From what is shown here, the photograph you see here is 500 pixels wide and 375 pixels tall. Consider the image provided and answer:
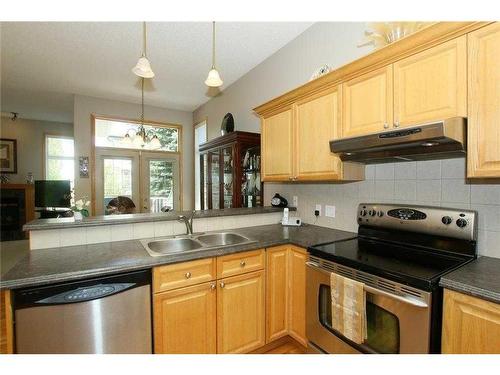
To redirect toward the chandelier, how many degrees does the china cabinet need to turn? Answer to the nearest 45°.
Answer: approximately 45° to its right

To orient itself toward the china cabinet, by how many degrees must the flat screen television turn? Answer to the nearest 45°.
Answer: approximately 45° to its left

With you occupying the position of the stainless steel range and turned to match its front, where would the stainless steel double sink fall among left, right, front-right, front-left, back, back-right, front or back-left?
front-right

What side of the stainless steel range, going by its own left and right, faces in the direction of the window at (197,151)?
right

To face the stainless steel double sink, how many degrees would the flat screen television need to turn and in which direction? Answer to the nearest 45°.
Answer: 0° — it already faces it

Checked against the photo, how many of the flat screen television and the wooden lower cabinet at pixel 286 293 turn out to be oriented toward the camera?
2

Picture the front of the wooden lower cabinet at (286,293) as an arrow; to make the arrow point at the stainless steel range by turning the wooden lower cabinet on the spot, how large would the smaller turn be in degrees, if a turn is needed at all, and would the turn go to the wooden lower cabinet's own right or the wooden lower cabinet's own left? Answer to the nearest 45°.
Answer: approximately 45° to the wooden lower cabinet's own left

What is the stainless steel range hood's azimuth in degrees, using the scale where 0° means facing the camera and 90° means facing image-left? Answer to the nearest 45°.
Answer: approximately 45°

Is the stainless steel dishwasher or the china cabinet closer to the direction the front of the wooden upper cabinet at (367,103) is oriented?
the stainless steel dishwasher

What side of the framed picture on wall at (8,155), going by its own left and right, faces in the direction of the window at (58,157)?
left
